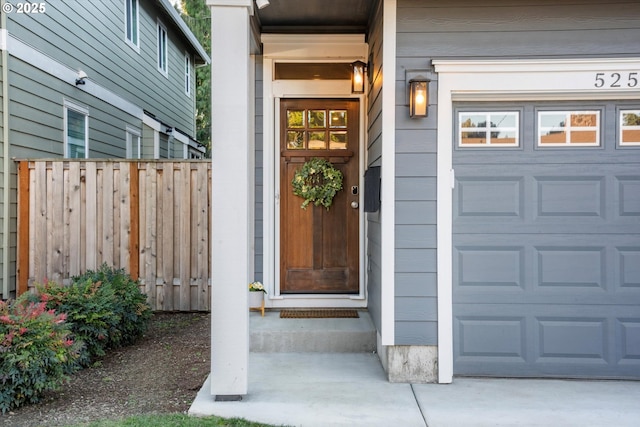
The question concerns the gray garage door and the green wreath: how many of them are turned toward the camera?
2

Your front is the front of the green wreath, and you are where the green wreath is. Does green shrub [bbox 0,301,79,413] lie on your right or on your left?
on your right

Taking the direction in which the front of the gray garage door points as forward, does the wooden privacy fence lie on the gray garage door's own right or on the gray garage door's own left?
on the gray garage door's own right

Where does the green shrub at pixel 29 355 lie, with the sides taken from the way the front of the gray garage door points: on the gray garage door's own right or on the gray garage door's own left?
on the gray garage door's own right

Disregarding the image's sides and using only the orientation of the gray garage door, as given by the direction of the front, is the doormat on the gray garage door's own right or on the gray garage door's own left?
on the gray garage door's own right

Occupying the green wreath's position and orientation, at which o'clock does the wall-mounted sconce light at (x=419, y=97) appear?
The wall-mounted sconce light is roughly at 11 o'clock from the green wreath.

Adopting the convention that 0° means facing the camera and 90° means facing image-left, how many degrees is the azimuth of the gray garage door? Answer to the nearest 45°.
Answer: approximately 0°

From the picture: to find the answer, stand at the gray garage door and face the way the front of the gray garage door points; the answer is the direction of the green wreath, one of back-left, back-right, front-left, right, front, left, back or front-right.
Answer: right

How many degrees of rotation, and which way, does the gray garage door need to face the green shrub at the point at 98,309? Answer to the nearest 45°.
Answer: approximately 90° to its right

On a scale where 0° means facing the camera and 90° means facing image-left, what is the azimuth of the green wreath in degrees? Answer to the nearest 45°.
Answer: approximately 0°

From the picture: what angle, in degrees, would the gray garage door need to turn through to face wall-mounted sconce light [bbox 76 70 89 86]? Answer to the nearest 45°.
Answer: approximately 90° to its right
